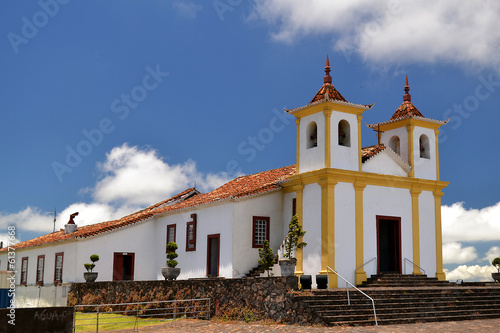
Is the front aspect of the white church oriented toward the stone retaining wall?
no

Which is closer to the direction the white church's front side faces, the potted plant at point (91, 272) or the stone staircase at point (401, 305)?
the stone staircase

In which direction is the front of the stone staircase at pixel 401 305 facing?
toward the camera

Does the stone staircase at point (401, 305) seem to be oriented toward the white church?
no

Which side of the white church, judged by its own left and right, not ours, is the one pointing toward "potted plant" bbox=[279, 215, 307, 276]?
right

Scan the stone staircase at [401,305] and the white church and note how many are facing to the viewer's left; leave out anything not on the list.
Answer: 0

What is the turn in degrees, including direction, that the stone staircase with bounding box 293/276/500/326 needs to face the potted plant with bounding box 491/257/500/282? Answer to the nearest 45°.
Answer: approximately 135° to its left

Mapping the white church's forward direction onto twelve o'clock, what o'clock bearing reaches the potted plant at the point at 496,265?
The potted plant is roughly at 10 o'clock from the white church.

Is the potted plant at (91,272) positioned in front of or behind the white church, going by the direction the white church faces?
behind

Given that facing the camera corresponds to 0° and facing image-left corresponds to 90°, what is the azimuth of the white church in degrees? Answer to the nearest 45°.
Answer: approximately 315°

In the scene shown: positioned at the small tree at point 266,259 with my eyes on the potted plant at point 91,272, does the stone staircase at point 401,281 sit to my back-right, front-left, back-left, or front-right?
back-right

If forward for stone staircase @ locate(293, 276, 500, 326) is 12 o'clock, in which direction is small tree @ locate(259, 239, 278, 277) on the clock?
The small tree is roughly at 4 o'clock from the stone staircase.

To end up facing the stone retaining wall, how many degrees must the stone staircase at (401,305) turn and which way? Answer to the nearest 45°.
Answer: approximately 90° to its right

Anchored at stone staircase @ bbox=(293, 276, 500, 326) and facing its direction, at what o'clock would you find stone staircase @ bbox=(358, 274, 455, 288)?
stone staircase @ bbox=(358, 274, 455, 288) is roughly at 6 o'clock from stone staircase @ bbox=(293, 276, 500, 326).
